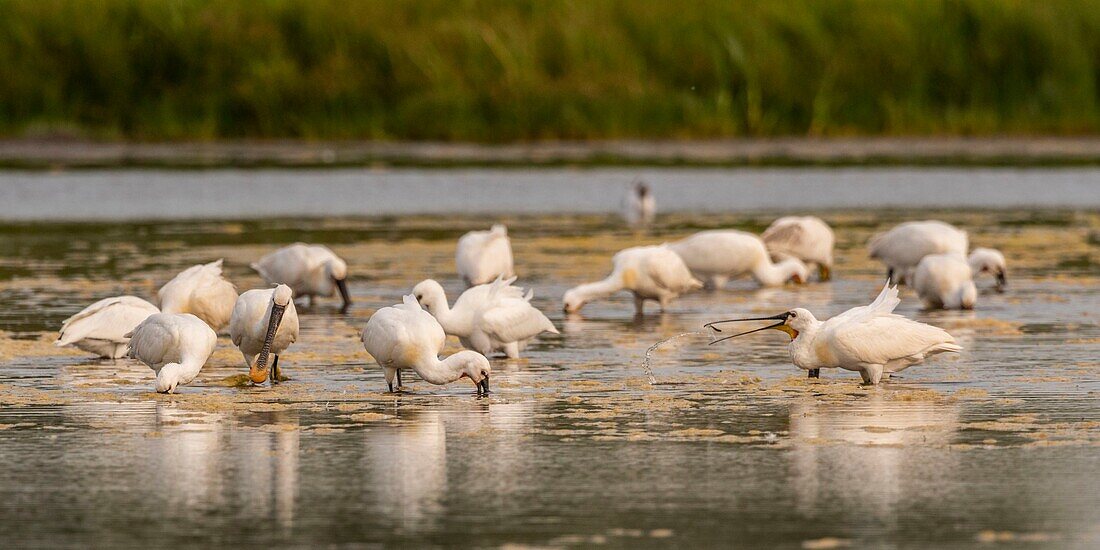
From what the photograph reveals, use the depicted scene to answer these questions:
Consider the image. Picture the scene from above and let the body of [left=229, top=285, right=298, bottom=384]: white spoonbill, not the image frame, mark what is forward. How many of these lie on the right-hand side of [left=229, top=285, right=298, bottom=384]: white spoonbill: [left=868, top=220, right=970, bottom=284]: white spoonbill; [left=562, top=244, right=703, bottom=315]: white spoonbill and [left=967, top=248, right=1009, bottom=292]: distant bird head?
0

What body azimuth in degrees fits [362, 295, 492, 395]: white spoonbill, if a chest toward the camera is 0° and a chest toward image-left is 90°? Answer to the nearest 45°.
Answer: approximately 315°

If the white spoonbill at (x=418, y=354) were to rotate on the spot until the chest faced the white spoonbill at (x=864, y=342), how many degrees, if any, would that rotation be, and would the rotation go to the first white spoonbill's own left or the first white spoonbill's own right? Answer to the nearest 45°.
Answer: approximately 45° to the first white spoonbill's own left

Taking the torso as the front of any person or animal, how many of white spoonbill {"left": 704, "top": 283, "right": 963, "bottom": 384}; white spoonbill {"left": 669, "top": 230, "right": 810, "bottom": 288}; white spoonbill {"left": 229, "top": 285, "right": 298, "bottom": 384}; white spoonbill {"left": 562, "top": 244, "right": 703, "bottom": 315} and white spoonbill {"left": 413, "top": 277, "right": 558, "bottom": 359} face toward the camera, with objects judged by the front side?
1

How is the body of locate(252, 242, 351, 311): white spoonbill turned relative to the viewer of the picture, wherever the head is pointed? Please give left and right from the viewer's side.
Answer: facing to the right of the viewer

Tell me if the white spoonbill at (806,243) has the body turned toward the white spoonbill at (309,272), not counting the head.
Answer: no

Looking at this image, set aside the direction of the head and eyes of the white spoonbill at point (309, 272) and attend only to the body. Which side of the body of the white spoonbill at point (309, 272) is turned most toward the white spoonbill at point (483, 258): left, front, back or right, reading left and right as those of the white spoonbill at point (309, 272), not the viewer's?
front

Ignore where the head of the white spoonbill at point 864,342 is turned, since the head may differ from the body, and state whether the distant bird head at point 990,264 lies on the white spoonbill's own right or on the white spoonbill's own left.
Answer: on the white spoonbill's own right

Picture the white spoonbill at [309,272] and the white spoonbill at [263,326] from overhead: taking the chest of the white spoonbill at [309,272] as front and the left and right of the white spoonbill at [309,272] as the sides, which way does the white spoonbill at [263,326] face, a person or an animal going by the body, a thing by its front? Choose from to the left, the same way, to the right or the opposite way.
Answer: to the right

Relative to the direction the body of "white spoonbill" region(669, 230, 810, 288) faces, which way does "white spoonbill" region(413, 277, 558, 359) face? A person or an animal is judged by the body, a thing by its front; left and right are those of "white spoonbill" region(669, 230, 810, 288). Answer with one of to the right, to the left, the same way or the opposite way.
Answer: the opposite way

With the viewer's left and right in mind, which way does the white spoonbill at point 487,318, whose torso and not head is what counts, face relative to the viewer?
facing to the left of the viewer

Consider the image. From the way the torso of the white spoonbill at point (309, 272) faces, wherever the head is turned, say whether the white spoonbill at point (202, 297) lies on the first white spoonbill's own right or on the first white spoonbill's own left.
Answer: on the first white spoonbill's own right

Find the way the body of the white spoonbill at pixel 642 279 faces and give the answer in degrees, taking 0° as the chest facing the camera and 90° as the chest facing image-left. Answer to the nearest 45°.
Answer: approximately 90°

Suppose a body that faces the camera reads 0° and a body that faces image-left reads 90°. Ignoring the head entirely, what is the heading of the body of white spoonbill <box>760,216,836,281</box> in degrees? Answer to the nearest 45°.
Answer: approximately 270°

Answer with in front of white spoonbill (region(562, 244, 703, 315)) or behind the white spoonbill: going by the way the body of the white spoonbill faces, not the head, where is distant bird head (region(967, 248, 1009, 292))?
behind

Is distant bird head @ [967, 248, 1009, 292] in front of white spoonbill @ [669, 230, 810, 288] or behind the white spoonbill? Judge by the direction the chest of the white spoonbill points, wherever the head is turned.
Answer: in front
